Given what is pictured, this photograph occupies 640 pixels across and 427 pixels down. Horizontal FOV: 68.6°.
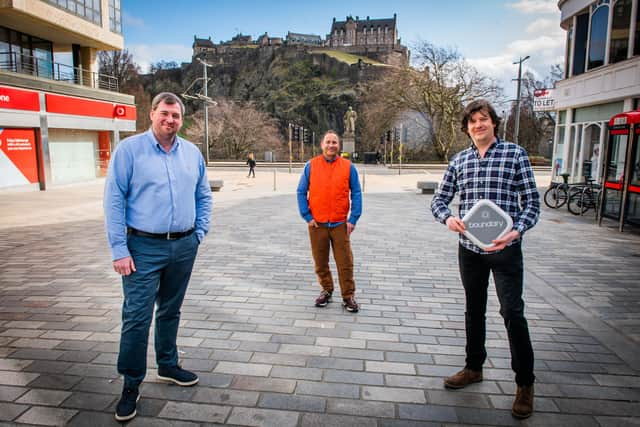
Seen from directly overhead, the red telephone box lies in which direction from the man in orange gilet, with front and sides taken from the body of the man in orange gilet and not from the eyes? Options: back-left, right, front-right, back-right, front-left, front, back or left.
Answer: back-left

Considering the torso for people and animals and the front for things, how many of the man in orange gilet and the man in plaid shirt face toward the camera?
2

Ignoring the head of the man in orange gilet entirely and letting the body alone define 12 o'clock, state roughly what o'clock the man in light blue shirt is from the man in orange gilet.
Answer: The man in light blue shirt is roughly at 1 o'clock from the man in orange gilet.

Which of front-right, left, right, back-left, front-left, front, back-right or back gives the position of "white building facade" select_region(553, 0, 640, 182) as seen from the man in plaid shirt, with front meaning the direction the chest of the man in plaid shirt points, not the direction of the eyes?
back

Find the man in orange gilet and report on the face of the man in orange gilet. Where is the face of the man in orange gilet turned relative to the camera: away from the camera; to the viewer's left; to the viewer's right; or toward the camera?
toward the camera

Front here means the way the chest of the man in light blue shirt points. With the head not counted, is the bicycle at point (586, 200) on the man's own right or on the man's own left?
on the man's own left

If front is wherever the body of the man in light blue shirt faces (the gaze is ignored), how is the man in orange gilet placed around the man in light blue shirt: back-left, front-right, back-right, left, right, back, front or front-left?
left

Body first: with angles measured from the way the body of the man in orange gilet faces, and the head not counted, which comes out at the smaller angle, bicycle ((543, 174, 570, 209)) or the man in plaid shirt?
the man in plaid shirt

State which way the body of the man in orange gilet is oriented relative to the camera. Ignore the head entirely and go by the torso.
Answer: toward the camera

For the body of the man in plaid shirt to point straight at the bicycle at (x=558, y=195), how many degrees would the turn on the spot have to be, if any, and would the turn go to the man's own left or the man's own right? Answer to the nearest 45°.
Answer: approximately 180°

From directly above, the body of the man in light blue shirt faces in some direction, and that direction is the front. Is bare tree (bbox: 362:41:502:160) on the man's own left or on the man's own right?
on the man's own left

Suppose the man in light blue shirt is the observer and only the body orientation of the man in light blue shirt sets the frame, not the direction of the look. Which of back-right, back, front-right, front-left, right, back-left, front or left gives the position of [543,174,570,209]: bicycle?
left

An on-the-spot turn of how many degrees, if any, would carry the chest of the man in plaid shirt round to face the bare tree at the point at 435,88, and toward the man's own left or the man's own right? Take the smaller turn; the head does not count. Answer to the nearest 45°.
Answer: approximately 180°

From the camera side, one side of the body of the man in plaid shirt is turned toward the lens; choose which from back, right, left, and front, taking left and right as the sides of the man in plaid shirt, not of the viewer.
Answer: front

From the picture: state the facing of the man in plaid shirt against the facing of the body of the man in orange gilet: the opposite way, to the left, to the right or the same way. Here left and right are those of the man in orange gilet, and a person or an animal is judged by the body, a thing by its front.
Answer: the same way
